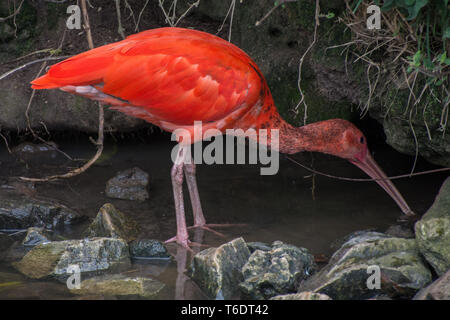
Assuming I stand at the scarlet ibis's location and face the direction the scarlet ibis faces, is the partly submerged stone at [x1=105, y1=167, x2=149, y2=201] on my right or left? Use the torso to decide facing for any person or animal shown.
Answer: on my left

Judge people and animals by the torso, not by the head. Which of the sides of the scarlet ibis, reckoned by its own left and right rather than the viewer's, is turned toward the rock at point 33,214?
back

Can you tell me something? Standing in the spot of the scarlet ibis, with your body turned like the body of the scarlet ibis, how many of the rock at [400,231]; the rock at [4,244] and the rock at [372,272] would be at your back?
1

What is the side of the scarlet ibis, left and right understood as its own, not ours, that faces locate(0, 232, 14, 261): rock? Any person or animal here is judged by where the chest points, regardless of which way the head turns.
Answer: back

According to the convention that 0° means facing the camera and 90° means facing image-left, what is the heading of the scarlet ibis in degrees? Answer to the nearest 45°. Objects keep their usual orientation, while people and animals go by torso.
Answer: approximately 270°

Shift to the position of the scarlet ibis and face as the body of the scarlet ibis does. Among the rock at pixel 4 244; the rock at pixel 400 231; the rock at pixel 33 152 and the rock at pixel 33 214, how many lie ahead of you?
1
